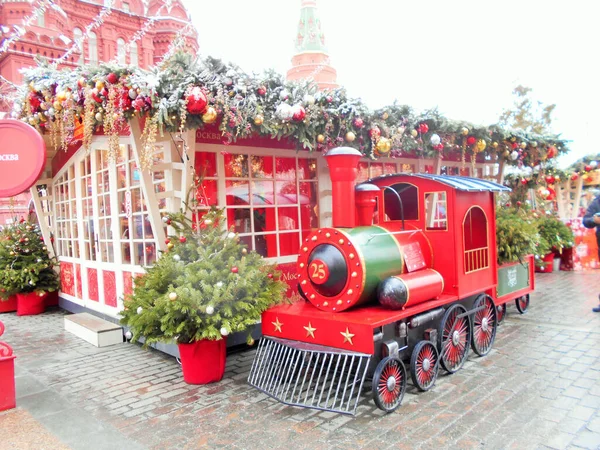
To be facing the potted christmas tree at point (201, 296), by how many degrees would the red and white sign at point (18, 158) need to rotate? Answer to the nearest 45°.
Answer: approximately 90° to its left

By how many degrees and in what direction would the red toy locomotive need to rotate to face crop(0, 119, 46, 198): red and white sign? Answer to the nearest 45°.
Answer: approximately 45° to its right

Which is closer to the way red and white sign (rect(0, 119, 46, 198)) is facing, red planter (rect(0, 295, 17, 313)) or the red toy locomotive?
the red toy locomotive

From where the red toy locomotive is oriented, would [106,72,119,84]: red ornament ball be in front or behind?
in front

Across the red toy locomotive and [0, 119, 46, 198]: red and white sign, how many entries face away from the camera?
0

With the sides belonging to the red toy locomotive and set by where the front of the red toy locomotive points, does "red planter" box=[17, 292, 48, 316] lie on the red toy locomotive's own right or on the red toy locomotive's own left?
on the red toy locomotive's own right

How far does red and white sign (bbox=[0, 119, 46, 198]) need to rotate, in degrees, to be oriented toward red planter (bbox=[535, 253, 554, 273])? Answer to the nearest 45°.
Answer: approximately 90° to its left

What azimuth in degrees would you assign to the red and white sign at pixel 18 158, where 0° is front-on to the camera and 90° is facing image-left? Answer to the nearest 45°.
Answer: approximately 0°
